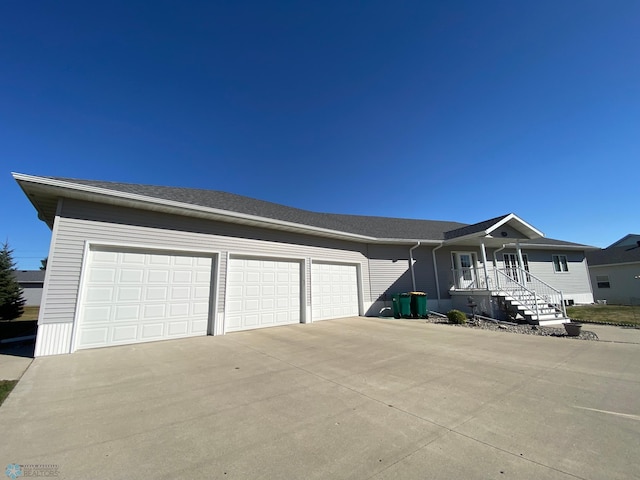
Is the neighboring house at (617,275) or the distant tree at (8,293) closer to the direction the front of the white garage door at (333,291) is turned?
the neighboring house

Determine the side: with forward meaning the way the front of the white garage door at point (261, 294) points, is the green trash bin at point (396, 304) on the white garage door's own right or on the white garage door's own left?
on the white garage door's own left

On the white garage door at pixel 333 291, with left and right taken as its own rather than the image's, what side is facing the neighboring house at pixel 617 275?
left

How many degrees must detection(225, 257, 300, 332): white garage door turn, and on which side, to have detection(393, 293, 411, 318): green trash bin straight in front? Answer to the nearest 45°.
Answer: approximately 45° to its left

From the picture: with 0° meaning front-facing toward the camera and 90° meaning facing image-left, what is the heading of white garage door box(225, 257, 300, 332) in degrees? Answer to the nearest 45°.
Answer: approximately 315°

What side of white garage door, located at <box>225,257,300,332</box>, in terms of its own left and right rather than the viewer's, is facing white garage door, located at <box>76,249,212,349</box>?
right

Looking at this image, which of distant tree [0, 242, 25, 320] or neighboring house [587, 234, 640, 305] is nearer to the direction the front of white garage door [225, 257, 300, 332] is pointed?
the neighboring house

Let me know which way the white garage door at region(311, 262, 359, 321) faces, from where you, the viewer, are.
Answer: facing the viewer and to the right of the viewer

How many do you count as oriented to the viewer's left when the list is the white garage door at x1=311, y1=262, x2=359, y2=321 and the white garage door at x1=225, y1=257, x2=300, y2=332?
0

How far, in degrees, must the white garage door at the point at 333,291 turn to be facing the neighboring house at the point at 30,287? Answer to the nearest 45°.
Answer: approximately 180°

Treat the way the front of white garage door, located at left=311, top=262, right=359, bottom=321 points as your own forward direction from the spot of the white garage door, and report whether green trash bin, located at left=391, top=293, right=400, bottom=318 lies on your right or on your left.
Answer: on your left

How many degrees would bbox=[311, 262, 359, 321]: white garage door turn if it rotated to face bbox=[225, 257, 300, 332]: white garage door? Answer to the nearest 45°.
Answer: approximately 90° to its right

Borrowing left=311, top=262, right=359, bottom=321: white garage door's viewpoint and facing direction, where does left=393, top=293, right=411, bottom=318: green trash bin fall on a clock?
The green trash bin is roughly at 10 o'clock from the white garage door.

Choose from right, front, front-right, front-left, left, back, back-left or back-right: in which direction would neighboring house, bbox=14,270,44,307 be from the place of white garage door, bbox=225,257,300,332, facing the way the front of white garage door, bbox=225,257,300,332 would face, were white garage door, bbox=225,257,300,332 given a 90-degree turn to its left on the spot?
left
